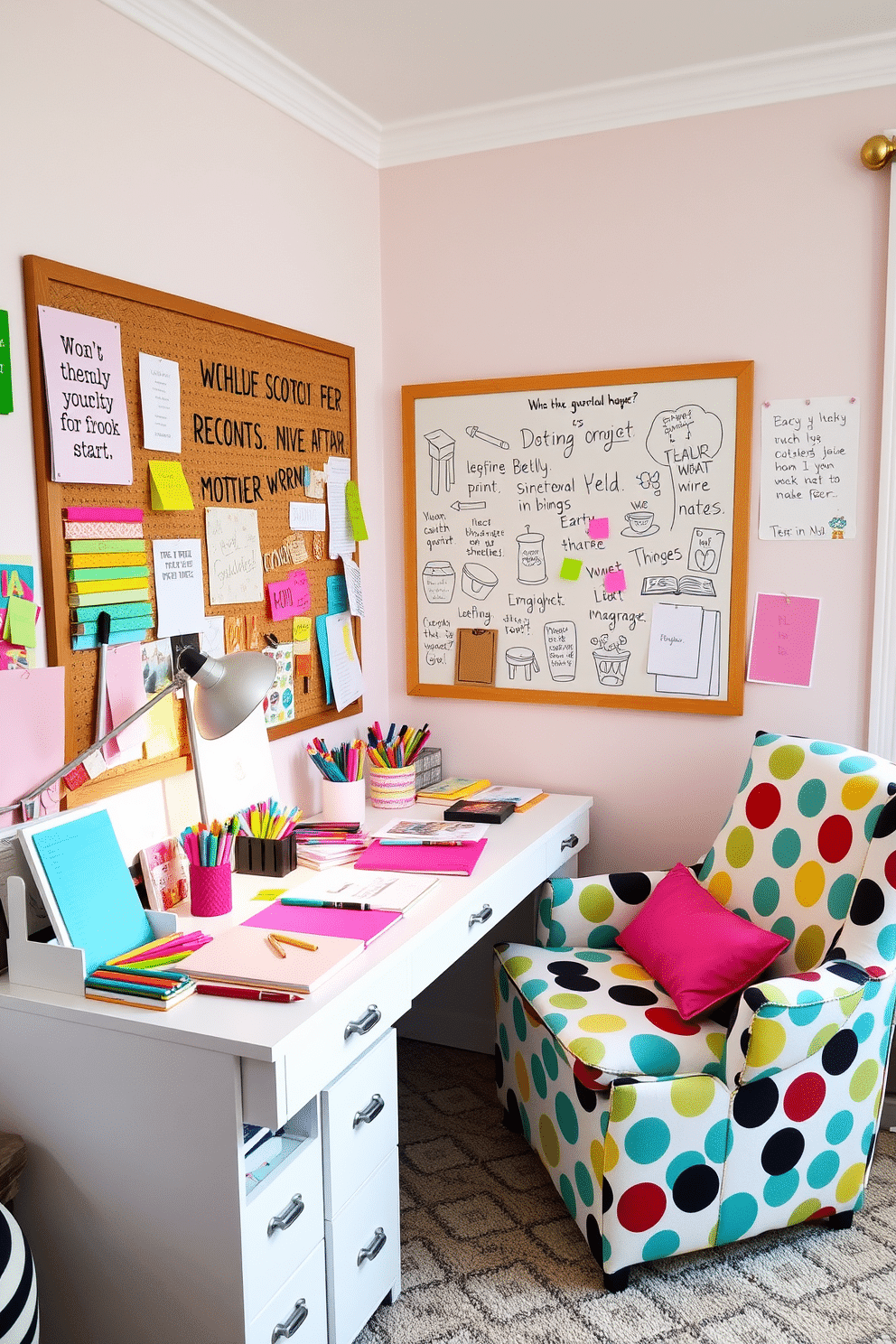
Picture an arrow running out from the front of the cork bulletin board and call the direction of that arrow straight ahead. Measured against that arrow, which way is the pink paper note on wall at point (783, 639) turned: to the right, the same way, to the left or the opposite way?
to the right

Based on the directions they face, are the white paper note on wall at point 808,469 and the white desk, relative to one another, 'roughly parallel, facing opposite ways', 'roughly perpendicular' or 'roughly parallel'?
roughly perpendicular

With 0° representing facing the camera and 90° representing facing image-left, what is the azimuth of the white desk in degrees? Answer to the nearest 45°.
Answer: approximately 315°

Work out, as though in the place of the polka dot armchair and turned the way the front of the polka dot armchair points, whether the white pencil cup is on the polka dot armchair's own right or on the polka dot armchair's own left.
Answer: on the polka dot armchair's own right

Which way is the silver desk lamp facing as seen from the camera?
to the viewer's right

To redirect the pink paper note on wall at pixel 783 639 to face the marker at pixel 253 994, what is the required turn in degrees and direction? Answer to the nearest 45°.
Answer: approximately 45° to its right

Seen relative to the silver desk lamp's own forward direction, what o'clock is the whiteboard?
The whiteboard is roughly at 11 o'clock from the silver desk lamp.

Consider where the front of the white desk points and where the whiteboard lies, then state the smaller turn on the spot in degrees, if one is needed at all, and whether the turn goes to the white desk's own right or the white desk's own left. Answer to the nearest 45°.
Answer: approximately 90° to the white desk's own left
